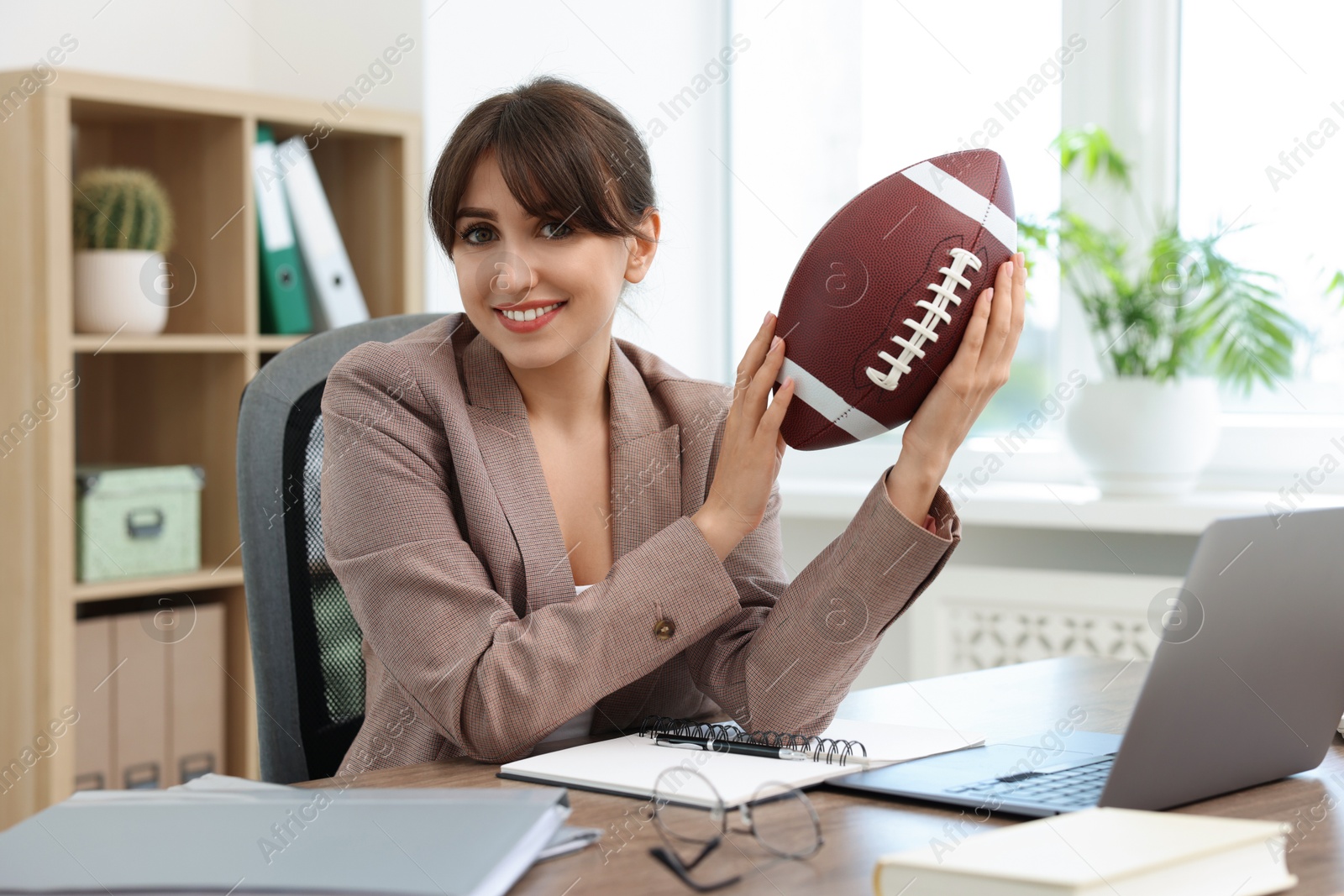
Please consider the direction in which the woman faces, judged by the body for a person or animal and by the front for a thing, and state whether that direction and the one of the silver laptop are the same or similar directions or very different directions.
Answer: very different directions

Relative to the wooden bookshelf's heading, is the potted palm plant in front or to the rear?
in front

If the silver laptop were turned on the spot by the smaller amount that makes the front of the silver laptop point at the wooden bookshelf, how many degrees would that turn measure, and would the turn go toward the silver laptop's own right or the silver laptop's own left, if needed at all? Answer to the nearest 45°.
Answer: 0° — it already faces it

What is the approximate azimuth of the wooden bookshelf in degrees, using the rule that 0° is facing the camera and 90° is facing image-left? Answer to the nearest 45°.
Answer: approximately 315°

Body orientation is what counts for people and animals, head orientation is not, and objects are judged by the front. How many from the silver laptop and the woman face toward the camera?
1

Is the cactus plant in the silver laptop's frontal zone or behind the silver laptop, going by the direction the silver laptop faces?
frontal zone

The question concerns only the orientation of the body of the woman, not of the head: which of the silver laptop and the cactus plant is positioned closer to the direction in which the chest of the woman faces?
the silver laptop

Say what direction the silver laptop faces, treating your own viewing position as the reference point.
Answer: facing away from the viewer and to the left of the viewer

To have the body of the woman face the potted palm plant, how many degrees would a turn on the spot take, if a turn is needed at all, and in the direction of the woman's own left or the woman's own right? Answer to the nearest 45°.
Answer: approximately 135° to the woman's own left

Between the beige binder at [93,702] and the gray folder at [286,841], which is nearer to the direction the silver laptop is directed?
the beige binder
